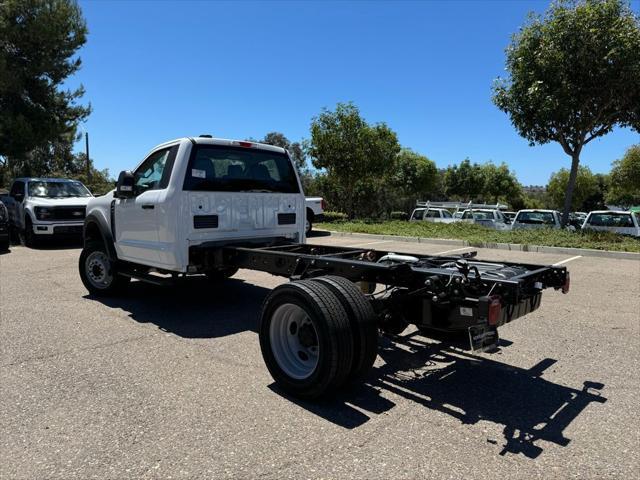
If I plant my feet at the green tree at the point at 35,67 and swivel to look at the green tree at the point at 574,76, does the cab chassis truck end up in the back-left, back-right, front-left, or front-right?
front-right

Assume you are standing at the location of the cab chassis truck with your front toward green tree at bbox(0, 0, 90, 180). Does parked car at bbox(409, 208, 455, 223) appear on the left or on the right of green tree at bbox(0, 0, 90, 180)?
right

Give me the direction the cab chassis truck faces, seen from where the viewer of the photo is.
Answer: facing away from the viewer and to the left of the viewer

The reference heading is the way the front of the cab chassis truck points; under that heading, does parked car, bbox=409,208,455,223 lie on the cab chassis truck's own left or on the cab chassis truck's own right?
on the cab chassis truck's own right

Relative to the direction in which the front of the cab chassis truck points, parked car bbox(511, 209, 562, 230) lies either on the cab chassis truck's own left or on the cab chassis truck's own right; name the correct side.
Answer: on the cab chassis truck's own right

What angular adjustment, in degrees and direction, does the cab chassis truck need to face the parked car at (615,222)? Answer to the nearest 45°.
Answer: approximately 90° to its right

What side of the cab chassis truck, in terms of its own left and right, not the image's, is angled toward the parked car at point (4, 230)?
front

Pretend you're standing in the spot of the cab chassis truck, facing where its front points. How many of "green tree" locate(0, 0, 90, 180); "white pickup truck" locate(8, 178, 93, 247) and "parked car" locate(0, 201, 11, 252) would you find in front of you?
3

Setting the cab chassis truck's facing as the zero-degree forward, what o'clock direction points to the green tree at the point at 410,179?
The green tree is roughly at 2 o'clock from the cab chassis truck.

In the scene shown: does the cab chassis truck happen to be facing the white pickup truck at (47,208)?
yes

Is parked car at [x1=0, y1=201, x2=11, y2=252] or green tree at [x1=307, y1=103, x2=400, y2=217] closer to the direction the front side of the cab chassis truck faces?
the parked car

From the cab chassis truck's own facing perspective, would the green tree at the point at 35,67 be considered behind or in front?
in front
